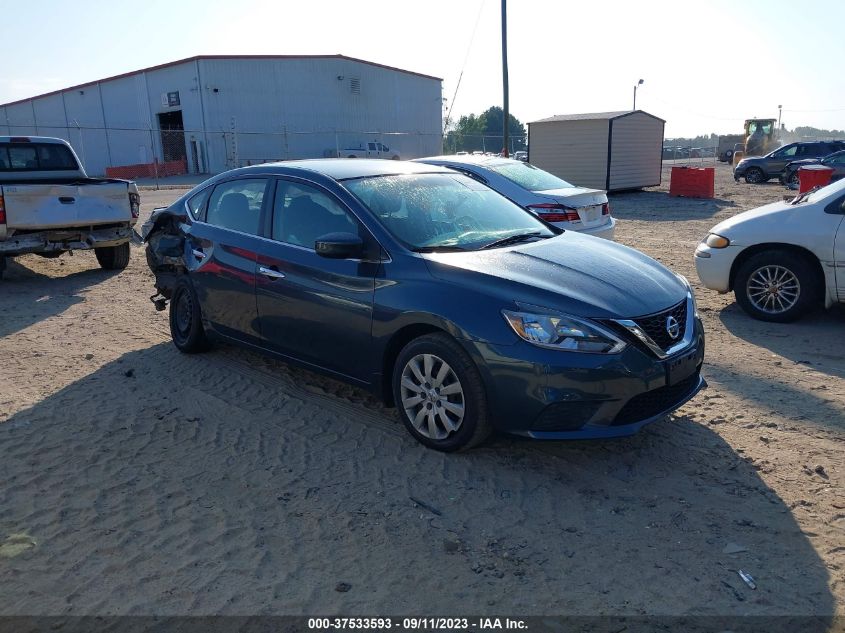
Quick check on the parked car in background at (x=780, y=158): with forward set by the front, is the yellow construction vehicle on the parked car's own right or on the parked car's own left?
on the parked car's own right

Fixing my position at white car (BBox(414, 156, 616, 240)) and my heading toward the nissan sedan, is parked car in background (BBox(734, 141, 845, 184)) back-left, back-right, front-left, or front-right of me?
back-left

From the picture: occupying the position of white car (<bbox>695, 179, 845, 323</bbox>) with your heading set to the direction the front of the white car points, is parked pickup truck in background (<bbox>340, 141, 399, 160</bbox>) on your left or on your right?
on your right

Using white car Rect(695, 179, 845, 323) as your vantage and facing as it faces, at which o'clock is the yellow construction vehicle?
The yellow construction vehicle is roughly at 3 o'clock from the white car.

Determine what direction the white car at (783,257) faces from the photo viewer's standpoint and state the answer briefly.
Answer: facing to the left of the viewer

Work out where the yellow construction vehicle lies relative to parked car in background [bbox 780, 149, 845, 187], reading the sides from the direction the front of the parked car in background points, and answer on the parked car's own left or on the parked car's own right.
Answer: on the parked car's own right

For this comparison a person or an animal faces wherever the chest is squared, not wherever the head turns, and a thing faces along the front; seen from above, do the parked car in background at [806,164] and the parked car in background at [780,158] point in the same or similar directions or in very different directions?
same or similar directions

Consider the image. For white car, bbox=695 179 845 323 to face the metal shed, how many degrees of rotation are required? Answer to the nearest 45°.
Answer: approximately 90° to its right

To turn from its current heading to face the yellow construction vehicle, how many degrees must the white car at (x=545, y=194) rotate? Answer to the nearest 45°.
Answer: approximately 45° to its right

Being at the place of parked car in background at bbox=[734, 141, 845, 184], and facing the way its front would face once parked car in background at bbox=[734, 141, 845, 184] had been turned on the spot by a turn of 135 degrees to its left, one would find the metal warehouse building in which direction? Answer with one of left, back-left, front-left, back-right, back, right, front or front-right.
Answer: back-right

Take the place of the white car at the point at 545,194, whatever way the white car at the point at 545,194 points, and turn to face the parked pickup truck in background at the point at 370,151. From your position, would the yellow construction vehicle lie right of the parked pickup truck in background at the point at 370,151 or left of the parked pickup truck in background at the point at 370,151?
right

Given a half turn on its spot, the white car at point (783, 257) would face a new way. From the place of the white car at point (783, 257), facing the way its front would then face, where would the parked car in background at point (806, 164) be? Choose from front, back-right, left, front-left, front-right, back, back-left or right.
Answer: left

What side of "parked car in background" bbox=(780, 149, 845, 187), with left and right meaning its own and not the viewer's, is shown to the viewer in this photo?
left

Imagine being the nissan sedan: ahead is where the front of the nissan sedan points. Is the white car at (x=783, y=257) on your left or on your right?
on your left

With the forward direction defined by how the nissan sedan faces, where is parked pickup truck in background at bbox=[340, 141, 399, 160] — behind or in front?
behind

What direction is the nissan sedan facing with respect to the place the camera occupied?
facing the viewer and to the right of the viewer

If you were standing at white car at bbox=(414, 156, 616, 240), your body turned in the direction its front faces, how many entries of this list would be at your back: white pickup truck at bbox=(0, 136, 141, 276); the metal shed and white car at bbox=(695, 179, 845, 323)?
1

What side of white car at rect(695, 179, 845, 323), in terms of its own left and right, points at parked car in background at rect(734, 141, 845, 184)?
right

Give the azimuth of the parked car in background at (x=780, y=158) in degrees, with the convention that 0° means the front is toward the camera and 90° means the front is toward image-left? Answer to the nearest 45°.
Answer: approximately 90°

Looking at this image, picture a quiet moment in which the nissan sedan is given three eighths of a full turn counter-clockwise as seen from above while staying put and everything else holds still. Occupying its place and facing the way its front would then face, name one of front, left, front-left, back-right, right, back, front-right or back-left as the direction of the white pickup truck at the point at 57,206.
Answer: front-left

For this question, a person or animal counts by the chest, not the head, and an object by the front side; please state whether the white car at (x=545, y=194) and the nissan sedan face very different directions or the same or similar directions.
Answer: very different directions
